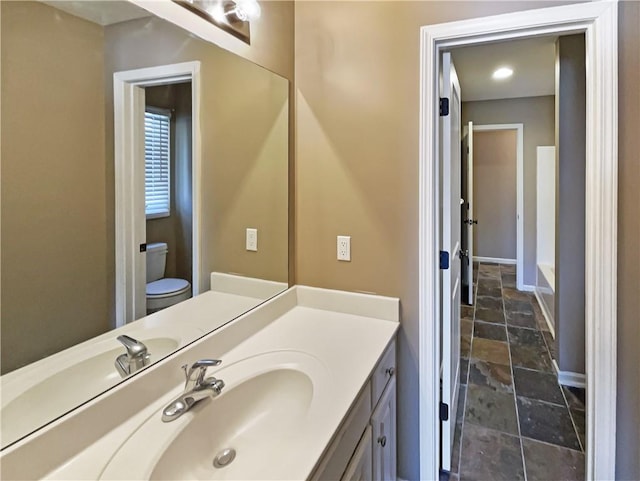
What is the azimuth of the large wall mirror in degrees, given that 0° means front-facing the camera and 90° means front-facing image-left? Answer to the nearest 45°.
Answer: approximately 315°

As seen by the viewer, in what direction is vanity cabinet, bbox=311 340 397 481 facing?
to the viewer's right
